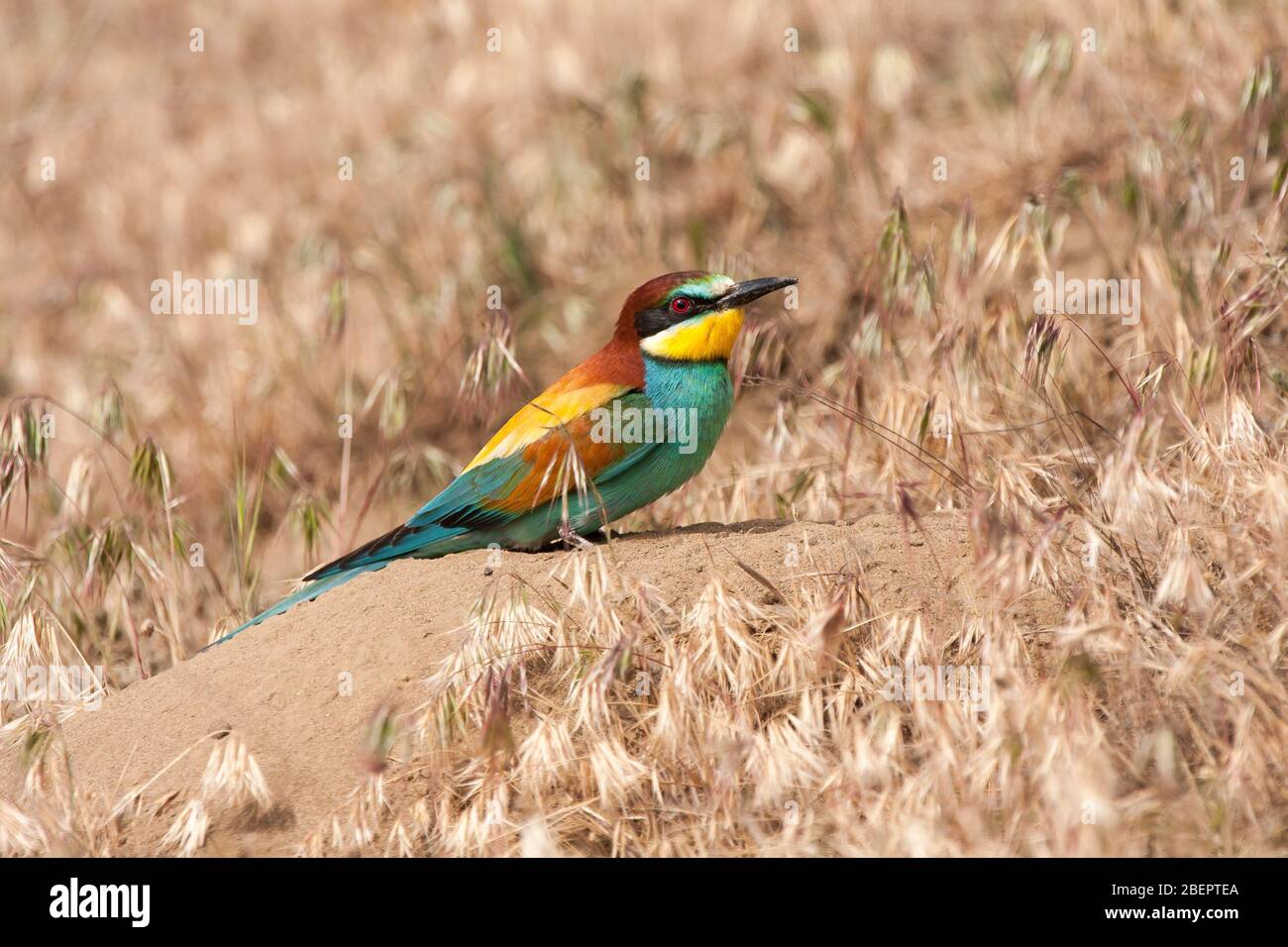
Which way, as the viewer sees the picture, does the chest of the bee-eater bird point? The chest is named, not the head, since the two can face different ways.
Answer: to the viewer's right
